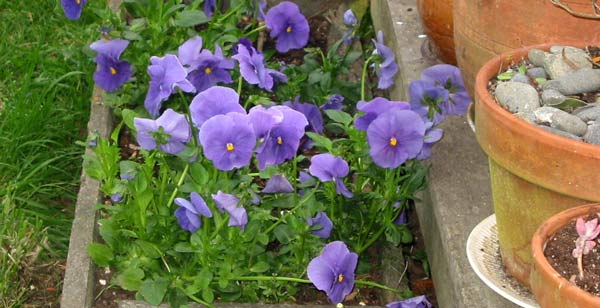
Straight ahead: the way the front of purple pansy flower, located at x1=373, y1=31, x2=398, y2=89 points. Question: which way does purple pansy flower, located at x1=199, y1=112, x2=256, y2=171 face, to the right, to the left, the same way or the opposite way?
to the right

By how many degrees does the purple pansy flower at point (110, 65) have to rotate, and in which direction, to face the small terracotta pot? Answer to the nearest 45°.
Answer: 0° — it already faces it

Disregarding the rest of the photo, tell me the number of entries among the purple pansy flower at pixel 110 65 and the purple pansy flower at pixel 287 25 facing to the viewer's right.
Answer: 0

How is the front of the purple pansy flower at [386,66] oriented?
to the viewer's right

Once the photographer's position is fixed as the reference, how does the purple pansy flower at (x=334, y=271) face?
facing the viewer and to the right of the viewer

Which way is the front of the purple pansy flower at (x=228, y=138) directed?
toward the camera

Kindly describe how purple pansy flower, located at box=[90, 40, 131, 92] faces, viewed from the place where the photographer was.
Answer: facing the viewer

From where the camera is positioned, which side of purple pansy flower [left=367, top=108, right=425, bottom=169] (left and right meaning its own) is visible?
front
